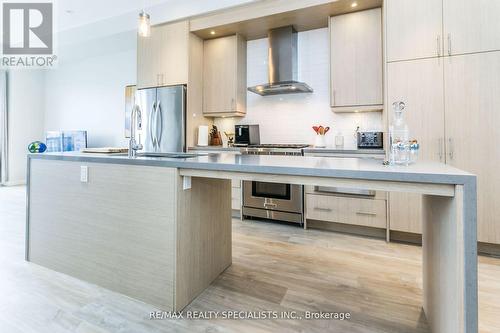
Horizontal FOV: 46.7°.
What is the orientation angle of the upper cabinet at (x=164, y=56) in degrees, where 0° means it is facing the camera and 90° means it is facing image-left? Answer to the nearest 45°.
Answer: approximately 45°

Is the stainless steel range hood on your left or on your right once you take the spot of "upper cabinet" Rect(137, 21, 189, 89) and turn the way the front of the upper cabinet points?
on your left

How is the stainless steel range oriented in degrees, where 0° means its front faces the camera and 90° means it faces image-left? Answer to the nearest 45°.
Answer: approximately 0°

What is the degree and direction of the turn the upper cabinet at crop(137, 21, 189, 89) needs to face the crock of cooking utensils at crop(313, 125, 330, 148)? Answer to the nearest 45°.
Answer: approximately 90° to its left
